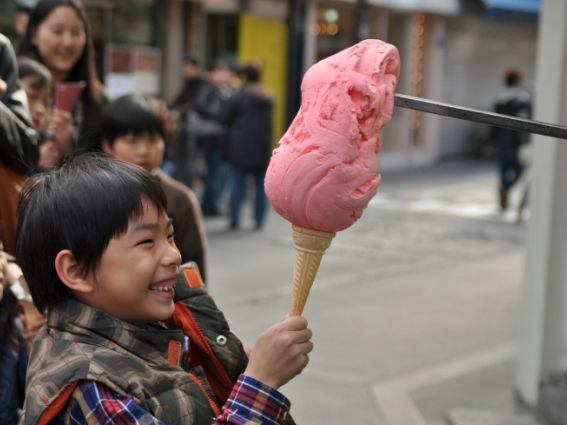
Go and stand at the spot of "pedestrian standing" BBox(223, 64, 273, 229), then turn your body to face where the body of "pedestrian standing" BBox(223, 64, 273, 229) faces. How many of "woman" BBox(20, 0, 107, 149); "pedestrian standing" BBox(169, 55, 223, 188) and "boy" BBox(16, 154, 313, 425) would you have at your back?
2

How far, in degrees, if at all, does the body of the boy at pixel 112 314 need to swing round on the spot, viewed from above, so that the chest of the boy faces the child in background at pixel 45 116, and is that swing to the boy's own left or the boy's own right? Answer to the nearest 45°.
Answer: approximately 90° to the boy's own left

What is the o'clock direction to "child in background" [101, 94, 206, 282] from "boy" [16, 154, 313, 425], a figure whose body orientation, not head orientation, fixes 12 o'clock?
The child in background is roughly at 9 o'clock from the boy.

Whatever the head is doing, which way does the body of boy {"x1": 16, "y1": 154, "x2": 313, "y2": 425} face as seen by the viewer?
to the viewer's right

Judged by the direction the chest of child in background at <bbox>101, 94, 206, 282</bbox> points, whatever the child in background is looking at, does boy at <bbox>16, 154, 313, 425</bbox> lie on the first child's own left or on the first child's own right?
on the first child's own right

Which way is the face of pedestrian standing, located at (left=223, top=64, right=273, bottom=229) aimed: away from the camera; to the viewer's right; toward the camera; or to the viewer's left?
away from the camera

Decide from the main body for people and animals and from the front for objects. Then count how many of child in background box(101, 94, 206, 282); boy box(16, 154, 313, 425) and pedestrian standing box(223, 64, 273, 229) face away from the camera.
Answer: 1

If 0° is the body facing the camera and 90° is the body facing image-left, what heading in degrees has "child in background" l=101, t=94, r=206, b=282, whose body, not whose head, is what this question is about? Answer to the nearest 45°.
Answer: approximately 315°

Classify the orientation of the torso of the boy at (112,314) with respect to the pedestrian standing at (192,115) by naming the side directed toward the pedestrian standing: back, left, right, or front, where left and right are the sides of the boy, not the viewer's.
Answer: left

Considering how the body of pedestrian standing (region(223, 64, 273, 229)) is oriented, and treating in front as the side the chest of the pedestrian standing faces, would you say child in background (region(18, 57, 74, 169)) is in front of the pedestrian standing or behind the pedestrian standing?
behind

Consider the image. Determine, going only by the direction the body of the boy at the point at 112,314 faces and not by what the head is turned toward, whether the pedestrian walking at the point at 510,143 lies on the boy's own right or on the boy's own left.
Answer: on the boy's own left

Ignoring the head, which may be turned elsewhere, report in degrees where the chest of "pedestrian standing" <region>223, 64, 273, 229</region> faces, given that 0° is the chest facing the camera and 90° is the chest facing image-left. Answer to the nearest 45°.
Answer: approximately 180°
